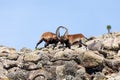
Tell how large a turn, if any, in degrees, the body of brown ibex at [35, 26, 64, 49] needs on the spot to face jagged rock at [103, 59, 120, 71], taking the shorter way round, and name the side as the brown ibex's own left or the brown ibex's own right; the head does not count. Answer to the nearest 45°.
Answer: approximately 45° to the brown ibex's own right

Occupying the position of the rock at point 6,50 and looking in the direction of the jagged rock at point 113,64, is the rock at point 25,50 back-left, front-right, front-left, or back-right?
front-left

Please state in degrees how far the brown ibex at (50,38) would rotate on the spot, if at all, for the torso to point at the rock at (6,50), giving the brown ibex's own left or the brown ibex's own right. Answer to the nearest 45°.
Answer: approximately 180°

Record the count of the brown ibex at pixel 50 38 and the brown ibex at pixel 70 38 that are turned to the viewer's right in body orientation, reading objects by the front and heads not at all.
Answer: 1

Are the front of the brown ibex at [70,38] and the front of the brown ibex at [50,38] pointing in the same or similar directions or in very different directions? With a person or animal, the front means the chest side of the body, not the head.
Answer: very different directions

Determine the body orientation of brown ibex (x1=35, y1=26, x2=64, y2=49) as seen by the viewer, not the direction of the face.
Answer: to the viewer's right

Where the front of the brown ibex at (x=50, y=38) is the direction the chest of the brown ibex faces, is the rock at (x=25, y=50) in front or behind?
behind

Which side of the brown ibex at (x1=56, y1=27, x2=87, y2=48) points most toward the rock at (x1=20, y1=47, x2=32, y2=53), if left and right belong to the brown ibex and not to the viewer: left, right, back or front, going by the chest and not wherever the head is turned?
front

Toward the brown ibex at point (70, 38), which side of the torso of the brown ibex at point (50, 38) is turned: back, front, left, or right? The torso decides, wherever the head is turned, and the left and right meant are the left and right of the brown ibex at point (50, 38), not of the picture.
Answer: front

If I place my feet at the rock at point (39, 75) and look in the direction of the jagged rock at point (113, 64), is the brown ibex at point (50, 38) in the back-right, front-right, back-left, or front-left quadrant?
front-left

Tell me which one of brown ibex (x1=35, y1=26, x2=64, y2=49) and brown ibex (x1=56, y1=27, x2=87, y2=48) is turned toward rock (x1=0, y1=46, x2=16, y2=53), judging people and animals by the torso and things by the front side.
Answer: brown ibex (x1=56, y1=27, x2=87, y2=48)

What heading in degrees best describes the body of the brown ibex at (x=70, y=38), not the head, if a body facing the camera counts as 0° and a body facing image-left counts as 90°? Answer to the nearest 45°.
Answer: approximately 90°
